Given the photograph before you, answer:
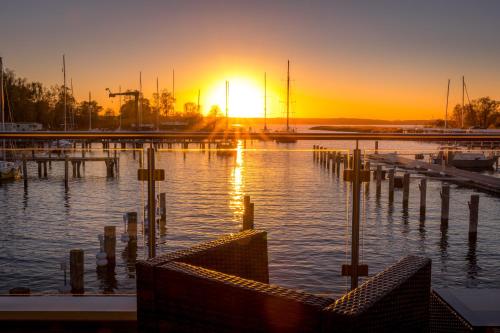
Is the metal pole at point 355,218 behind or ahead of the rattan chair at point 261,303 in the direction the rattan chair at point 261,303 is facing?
ahead

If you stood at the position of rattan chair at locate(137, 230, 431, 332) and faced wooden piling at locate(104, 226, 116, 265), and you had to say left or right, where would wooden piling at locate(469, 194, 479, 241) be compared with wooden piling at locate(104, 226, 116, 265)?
right

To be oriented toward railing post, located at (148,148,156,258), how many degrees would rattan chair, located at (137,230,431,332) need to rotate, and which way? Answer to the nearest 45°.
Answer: approximately 90° to its left

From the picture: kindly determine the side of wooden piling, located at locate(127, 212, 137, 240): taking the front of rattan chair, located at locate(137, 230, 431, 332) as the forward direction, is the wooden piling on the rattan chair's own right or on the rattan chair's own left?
on the rattan chair's own left

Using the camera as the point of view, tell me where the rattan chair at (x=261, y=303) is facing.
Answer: facing away from the viewer and to the right of the viewer

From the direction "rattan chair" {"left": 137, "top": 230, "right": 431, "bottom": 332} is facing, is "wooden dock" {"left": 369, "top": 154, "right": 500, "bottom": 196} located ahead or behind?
ahead
